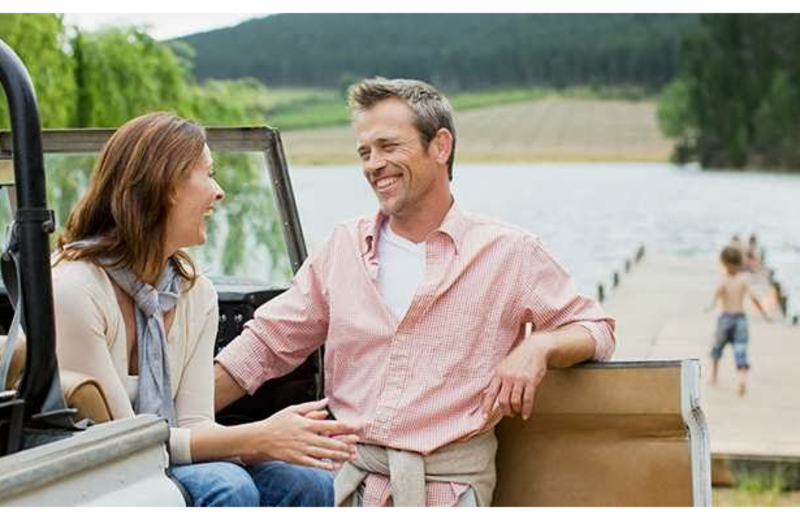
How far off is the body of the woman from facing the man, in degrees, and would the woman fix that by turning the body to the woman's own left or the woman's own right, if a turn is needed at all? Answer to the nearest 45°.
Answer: approximately 45° to the woman's own left

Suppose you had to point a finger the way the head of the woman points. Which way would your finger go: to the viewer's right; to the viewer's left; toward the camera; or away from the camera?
to the viewer's right

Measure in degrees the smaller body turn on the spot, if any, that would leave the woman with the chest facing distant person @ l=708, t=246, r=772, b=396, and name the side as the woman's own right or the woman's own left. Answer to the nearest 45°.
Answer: approximately 90° to the woman's own left

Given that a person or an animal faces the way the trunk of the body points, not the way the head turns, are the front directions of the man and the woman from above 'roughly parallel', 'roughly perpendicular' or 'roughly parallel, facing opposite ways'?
roughly perpendicular

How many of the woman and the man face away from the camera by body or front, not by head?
0

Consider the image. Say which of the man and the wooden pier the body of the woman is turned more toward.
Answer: the man

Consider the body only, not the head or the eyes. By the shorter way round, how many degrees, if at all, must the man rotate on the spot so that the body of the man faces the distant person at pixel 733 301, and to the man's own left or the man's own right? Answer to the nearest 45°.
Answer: approximately 135° to the man's own right

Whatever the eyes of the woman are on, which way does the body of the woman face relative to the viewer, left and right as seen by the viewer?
facing the viewer and to the right of the viewer
